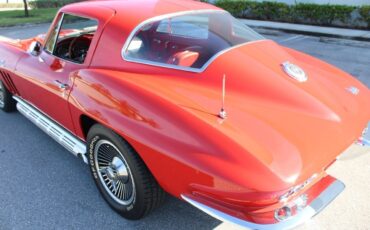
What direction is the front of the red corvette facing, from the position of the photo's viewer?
facing away from the viewer and to the left of the viewer
